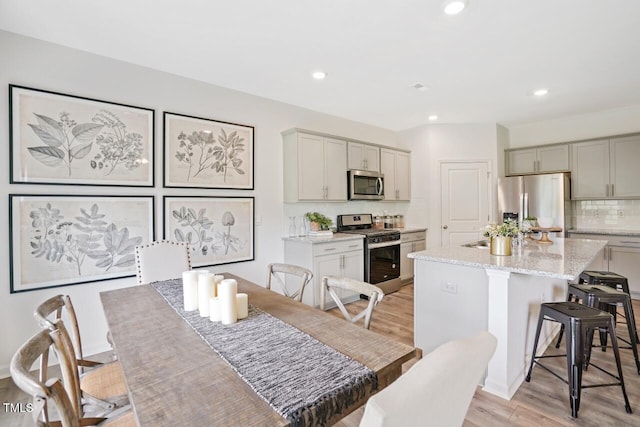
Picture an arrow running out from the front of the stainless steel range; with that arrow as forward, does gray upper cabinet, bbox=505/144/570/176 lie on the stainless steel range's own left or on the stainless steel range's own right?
on the stainless steel range's own left

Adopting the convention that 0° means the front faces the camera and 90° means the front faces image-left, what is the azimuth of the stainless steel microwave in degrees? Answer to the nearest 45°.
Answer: approximately 315°

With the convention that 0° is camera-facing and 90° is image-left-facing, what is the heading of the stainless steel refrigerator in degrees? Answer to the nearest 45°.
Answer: approximately 0°

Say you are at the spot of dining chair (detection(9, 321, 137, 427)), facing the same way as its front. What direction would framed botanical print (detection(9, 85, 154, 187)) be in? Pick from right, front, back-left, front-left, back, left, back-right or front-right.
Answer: left

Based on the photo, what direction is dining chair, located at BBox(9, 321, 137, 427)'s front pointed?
to the viewer's right

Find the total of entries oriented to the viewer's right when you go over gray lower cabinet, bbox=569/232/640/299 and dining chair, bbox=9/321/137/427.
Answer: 1

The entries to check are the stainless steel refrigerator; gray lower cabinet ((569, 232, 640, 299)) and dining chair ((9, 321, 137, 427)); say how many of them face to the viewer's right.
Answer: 1

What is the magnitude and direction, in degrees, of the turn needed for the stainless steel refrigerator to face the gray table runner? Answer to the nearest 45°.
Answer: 0° — it already faces it

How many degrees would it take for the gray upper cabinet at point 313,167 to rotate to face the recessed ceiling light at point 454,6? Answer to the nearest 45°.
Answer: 0° — it already faces it

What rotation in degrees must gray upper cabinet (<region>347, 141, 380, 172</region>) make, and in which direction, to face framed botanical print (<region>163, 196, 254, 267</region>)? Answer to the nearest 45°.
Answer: approximately 90° to its right

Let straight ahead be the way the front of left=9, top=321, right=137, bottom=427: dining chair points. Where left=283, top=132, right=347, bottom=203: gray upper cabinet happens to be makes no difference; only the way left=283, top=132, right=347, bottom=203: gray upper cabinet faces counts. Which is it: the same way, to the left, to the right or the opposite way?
to the right

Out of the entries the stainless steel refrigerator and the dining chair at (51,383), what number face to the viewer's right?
1

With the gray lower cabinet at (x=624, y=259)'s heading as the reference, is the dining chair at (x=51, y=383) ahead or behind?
ahead

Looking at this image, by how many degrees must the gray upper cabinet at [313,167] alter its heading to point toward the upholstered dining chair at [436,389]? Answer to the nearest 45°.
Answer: approximately 45° to its right

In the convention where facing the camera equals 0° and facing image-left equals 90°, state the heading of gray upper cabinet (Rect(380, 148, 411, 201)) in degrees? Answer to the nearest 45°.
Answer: approximately 315°

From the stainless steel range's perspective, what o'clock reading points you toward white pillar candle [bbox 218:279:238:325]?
The white pillar candle is roughly at 2 o'clock from the stainless steel range.
